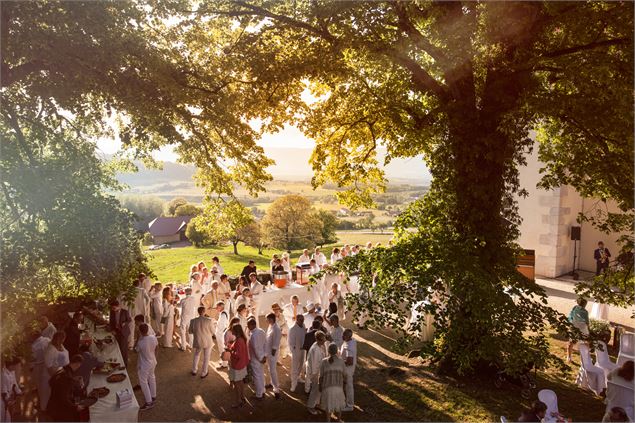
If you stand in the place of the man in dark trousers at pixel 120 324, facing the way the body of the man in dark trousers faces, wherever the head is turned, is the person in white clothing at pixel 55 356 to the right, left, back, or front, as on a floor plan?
front

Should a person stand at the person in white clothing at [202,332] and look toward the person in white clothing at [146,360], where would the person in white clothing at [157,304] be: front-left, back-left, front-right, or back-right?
back-right

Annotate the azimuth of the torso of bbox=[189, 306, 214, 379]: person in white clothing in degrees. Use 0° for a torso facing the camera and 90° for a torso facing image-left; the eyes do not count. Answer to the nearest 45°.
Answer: approximately 180°

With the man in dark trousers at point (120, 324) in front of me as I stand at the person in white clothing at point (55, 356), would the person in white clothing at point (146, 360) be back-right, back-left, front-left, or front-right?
front-right

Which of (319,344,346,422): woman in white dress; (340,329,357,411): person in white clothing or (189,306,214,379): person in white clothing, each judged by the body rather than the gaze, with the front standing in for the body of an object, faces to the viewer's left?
(340,329,357,411): person in white clothing

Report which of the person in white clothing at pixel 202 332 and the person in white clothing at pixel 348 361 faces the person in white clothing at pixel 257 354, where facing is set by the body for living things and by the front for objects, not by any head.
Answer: the person in white clothing at pixel 348 361

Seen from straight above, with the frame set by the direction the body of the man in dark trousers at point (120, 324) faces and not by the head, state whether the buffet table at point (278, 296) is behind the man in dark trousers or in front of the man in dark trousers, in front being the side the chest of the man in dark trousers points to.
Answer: behind

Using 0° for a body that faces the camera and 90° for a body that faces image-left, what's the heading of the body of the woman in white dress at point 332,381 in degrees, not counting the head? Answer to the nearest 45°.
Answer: approximately 180°

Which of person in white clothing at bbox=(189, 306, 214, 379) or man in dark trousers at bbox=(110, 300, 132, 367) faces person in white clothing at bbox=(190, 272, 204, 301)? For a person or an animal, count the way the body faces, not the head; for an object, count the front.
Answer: person in white clothing at bbox=(189, 306, 214, 379)

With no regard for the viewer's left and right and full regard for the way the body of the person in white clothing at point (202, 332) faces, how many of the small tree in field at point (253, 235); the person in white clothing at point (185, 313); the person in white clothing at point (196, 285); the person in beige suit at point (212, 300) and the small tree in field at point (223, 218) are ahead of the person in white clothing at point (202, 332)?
5

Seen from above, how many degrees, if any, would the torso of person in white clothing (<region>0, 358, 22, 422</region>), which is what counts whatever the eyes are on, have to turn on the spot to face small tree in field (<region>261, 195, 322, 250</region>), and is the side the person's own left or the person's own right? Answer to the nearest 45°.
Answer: approximately 45° to the person's own left

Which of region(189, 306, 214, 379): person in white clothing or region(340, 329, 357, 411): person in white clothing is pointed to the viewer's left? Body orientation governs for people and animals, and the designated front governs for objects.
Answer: region(340, 329, 357, 411): person in white clothing

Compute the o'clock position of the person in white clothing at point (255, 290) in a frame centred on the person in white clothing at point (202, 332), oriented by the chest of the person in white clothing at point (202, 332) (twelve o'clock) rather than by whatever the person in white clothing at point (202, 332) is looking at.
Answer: the person in white clothing at point (255, 290) is roughly at 1 o'clock from the person in white clothing at point (202, 332).

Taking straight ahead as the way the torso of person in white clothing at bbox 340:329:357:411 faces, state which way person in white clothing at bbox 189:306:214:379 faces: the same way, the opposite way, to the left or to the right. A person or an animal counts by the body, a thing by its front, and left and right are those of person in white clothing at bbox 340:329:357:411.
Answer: to the right

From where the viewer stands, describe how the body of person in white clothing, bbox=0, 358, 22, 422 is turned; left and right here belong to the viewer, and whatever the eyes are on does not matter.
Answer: facing to the right of the viewer

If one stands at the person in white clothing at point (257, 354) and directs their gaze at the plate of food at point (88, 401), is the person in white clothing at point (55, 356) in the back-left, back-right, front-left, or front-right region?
front-right
